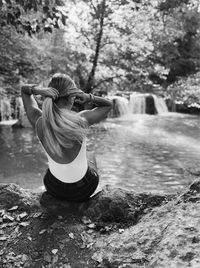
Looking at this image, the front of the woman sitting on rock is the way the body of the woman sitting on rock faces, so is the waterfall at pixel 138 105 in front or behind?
in front

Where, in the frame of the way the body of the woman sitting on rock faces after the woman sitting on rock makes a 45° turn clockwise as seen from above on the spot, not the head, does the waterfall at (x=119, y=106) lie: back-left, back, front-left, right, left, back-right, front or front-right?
front-left

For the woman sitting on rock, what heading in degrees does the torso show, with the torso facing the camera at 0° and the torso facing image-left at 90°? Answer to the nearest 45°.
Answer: approximately 180°

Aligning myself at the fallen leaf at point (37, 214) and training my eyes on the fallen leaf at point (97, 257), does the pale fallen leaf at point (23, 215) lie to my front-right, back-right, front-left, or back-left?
back-right

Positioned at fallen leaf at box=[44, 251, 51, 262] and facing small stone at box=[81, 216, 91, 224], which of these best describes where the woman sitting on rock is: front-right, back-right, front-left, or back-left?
front-left

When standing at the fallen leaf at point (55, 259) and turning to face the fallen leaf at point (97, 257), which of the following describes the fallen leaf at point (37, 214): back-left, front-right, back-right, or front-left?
back-left
